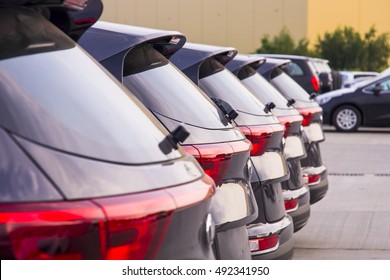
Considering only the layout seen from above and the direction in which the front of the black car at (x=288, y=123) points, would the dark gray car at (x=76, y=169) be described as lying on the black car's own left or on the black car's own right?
on the black car's own left

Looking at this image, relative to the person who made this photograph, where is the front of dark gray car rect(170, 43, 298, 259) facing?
facing away from the viewer and to the left of the viewer

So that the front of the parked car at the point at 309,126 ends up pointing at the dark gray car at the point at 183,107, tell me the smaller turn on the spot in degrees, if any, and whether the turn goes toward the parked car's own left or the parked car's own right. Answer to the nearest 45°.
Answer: approximately 135° to the parked car's own left

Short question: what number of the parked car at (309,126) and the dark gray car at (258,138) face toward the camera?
0

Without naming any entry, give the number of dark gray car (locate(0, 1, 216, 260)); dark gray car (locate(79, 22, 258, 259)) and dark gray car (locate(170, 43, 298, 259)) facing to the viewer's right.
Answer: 0

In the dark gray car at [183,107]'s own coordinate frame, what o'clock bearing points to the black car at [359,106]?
The black car is roughly at 2 o'clock from the dark gray car.

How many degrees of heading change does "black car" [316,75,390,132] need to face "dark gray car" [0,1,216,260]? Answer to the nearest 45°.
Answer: approximately 90° to its left

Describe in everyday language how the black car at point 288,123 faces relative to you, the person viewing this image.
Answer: facing away from the viewer and to the left of the viewer

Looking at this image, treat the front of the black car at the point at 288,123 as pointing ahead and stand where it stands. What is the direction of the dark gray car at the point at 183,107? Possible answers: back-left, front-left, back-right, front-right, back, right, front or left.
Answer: back-left

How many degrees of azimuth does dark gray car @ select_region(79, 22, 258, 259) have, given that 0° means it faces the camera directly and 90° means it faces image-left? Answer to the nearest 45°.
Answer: approximately 135°

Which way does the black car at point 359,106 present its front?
to the viewer's left

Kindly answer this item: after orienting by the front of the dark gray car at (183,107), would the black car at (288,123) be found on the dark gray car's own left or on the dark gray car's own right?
on the dark gray car's own right

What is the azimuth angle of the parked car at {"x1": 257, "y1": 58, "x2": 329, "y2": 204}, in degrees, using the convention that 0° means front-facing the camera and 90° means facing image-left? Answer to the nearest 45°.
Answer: approximately 135°

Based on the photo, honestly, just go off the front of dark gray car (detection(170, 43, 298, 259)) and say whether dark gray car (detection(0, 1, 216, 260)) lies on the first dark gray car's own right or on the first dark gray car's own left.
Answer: on the first dark gray car's own left

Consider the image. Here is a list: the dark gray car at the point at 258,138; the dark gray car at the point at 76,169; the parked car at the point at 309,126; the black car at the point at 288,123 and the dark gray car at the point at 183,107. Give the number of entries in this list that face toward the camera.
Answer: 0

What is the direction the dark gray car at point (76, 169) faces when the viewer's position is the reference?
facing away from the viewer and to the left of the viewer
